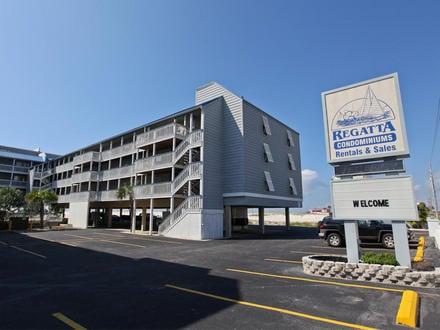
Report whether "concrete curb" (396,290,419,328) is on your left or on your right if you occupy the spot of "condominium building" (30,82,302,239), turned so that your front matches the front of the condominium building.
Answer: on your left

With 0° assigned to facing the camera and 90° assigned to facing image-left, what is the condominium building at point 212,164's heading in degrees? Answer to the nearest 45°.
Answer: approximately 45°

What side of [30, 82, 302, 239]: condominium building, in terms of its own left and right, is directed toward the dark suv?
left

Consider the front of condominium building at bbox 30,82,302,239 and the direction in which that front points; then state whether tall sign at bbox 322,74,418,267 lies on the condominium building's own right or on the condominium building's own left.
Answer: on the condominium building's own left

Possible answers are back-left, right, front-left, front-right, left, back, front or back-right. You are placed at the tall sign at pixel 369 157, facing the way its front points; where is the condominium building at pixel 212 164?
back-right

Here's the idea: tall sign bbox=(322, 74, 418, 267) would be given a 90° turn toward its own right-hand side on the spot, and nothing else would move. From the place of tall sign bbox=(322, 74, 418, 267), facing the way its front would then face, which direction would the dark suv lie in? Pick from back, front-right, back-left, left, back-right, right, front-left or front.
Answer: right

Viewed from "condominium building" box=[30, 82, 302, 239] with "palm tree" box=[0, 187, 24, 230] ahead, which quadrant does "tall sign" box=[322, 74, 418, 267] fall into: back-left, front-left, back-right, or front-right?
back-left
